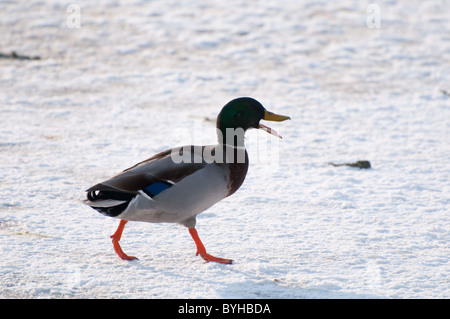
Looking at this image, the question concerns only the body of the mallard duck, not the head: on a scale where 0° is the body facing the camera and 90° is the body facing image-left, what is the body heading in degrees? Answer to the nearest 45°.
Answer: approximately 270°
